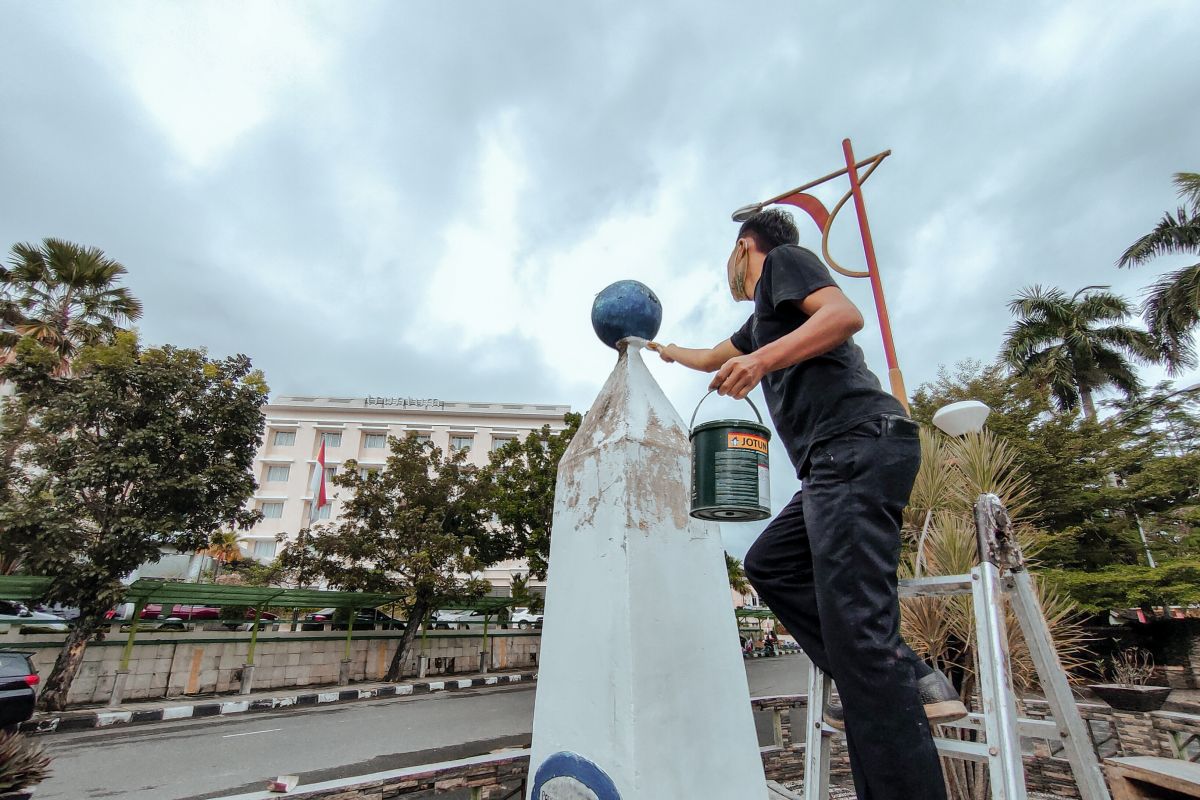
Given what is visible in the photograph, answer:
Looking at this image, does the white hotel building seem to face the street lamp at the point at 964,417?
yes

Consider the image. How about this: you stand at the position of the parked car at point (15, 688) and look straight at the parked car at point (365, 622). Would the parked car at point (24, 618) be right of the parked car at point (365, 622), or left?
left

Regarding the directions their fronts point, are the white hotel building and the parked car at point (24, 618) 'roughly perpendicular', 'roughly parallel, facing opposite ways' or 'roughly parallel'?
roughly perpendicular
